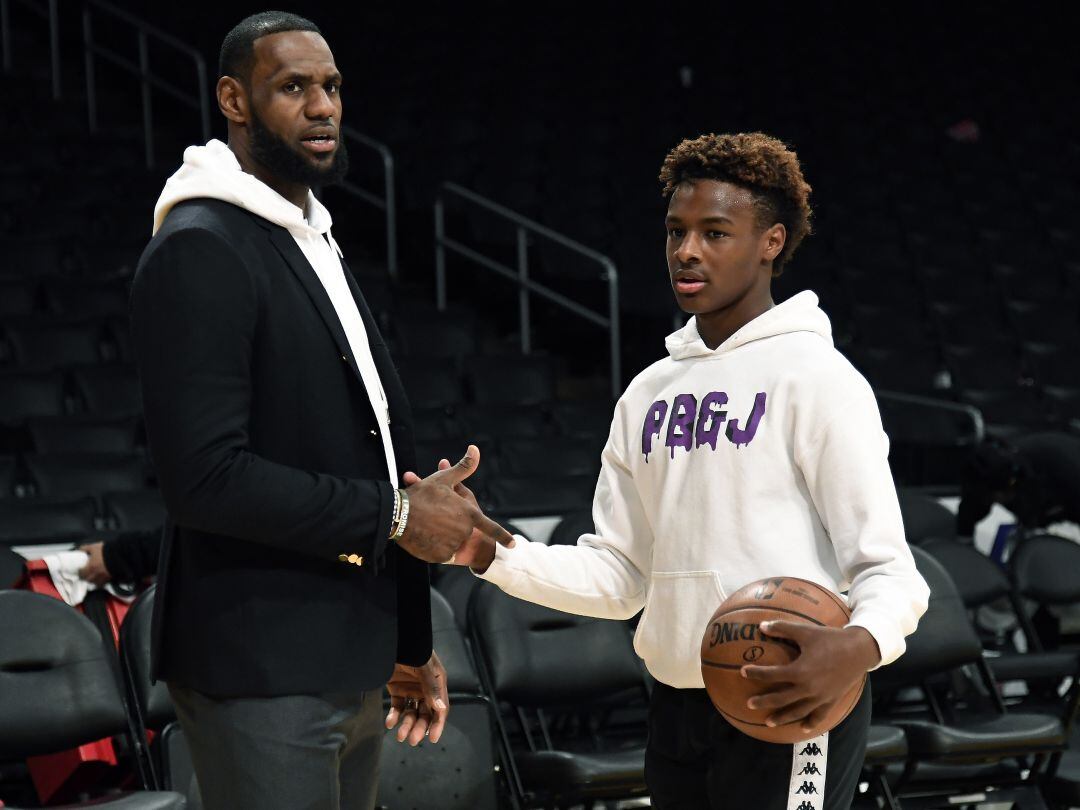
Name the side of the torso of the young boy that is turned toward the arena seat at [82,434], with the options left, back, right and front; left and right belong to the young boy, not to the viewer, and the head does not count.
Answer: right

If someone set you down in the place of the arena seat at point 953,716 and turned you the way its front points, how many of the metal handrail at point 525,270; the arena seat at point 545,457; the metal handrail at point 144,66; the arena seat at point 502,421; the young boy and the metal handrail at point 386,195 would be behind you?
5

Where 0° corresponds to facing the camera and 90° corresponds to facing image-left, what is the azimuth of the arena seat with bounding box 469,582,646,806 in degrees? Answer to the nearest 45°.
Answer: approximately 315°

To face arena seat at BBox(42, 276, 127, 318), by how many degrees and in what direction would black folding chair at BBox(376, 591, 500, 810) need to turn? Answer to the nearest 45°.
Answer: approximately 135° to its right

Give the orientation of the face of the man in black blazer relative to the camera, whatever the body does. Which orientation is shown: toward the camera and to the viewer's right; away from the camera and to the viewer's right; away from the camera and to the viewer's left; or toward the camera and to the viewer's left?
toward the camera and to the viewer's right

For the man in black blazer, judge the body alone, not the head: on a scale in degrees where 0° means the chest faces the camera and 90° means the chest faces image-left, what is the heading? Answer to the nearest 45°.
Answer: approximately 315°

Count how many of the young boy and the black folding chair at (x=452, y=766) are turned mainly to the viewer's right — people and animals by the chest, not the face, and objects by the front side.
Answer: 0

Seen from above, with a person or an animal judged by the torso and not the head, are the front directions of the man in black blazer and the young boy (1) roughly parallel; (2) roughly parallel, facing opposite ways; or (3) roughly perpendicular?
roughly perpendicular

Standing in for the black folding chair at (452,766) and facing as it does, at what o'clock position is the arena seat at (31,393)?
The arena seat is roughly at 5 o'clock from the black folding chair.

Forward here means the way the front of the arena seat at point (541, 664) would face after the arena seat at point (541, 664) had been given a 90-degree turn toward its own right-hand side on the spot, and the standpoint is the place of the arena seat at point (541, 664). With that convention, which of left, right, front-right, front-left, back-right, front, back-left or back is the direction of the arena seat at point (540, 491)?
back-right

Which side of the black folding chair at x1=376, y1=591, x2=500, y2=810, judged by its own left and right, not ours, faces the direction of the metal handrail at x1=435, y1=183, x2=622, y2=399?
back

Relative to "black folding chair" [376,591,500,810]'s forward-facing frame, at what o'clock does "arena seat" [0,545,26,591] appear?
The arena seat is roughly at 4 o'clock from the black folding chair.

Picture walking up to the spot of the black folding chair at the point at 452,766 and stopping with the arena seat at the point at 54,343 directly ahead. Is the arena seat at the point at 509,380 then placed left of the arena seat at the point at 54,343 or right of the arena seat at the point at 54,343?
right

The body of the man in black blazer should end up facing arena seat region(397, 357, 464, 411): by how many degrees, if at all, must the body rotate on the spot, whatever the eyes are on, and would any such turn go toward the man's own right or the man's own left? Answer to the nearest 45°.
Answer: approximately 135° to the man's own left

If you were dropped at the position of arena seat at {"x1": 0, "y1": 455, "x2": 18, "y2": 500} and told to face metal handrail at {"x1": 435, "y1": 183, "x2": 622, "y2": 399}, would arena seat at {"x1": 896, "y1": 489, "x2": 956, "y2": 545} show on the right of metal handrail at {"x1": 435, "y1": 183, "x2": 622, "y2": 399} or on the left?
right

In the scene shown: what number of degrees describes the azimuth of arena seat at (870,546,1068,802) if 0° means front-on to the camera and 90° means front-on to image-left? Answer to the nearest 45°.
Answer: approximately 315°

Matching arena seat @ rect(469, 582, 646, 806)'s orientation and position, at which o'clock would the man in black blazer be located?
The man in black blazer is roughly at 2 o'clock from the arena seat.
